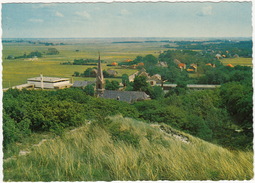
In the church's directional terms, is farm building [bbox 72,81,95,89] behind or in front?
in front

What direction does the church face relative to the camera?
to the viewer's left
